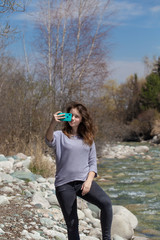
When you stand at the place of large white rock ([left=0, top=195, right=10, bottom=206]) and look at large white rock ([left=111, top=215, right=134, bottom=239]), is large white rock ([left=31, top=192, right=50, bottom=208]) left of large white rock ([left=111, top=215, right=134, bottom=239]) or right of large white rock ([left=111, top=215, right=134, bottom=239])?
left

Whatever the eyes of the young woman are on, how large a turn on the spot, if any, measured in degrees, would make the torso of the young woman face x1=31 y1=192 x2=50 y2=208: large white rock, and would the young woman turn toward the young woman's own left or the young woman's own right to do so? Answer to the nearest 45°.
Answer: approximately 180°

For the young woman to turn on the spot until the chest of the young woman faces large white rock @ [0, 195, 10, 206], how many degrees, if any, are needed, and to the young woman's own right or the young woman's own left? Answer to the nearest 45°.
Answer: approximately 135° to the young woman's own right

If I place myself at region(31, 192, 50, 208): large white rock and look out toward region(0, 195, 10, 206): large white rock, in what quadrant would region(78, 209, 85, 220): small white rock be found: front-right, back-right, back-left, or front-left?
back-left

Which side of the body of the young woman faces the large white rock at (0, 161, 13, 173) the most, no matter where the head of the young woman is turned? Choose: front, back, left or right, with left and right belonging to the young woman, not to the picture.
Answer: back

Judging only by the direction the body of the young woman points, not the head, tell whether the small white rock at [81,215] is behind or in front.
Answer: behind

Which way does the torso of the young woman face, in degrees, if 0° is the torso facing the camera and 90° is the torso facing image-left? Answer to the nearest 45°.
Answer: approximately 0°
